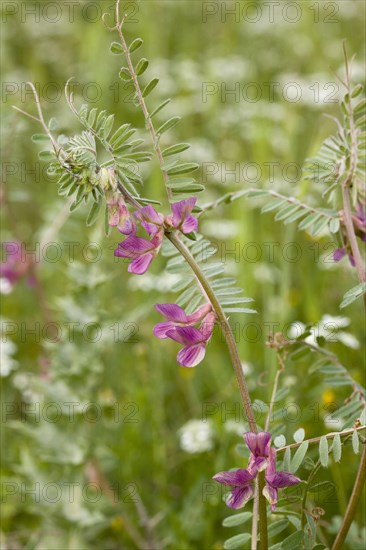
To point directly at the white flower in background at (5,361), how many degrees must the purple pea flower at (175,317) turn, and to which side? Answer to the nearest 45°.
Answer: approximately 45° to its right

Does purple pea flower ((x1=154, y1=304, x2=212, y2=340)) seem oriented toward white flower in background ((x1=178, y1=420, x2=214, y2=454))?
no

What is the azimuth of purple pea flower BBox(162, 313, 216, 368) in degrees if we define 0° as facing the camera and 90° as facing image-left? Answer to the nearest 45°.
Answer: approximately 90°

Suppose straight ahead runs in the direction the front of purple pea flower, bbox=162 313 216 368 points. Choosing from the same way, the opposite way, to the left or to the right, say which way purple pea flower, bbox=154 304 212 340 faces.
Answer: the same way

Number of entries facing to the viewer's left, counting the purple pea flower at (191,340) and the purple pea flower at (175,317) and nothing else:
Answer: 2

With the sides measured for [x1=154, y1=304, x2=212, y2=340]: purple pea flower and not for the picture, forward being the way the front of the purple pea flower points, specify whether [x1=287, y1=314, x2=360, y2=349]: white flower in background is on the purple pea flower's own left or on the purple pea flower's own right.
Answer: on the purple pea flower's own right

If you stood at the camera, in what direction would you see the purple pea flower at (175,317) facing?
facing to the left of the viewer
